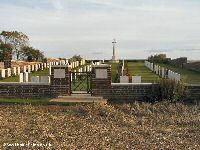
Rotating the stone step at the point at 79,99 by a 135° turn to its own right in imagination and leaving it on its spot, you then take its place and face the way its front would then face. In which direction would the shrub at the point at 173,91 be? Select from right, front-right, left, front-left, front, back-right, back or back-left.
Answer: back-right

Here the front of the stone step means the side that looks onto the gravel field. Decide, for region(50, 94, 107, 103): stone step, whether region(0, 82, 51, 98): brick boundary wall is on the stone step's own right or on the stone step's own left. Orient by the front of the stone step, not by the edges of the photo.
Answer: on the stone step's own right

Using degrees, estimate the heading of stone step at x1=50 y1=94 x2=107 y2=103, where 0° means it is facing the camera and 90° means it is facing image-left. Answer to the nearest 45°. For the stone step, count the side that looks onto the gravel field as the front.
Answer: approximately 0°

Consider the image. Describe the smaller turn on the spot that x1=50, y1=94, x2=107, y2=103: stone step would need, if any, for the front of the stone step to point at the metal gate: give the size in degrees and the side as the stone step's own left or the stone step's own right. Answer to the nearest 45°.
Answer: approximately 180°

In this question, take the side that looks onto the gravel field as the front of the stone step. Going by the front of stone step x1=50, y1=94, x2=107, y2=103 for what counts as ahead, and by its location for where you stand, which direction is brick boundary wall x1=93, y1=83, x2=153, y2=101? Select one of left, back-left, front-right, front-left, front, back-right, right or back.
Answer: left
